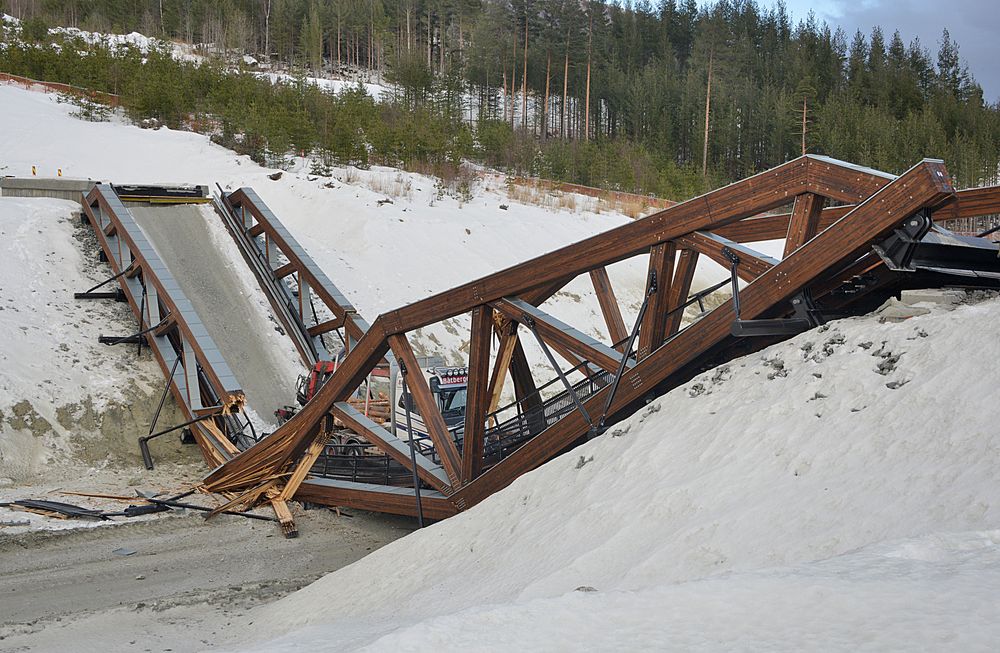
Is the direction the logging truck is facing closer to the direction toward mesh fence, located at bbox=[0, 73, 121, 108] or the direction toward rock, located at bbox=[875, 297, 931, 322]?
the rock

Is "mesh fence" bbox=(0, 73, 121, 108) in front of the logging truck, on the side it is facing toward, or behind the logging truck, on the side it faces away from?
behind

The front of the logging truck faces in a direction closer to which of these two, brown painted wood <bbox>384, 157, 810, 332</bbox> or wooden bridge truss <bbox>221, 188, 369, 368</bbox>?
the brown painted wood

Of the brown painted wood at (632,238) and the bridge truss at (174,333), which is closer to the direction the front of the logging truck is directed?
the brown painted wood

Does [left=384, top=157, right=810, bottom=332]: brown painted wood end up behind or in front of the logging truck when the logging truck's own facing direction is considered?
in front

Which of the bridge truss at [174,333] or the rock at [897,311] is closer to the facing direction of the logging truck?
the rock

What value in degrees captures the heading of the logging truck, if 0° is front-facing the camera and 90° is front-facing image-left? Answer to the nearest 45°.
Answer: approximately 315°
